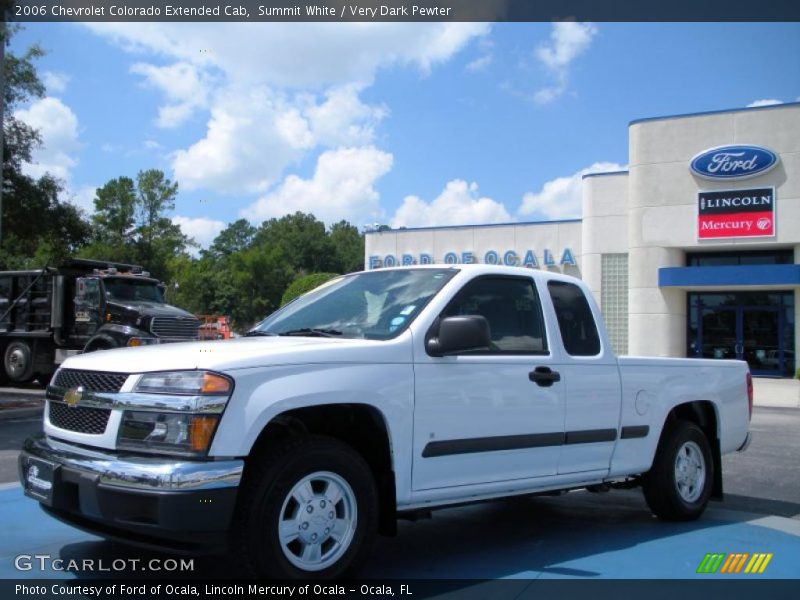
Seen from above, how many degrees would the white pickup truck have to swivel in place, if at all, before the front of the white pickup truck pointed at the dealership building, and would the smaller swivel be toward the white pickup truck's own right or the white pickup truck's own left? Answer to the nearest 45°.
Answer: approximately 180°

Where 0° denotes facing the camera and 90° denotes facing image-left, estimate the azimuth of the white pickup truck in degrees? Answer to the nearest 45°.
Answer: approximately 45°

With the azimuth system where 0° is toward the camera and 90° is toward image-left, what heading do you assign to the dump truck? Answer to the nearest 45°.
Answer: approximately 315°

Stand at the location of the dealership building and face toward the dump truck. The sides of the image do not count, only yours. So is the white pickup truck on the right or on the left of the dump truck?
left

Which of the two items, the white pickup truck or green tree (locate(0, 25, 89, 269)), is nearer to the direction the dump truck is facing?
the white pickup truck

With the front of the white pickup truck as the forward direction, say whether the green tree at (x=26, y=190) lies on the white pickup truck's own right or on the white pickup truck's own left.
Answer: on the white pickup truck's own right

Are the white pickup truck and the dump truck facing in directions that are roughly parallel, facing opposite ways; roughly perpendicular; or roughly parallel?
roughly perpendicular

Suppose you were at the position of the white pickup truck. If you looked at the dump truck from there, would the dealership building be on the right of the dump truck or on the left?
right

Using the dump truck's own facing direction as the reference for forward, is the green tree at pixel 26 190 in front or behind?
behind

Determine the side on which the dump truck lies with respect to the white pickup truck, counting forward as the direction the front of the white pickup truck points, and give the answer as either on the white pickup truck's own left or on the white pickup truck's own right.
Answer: on the white pickup truck's own right
